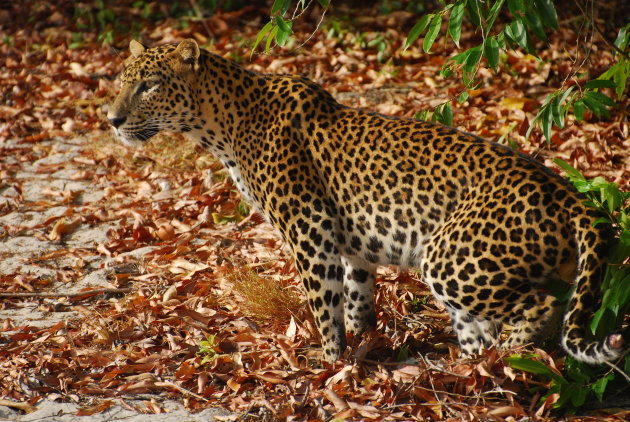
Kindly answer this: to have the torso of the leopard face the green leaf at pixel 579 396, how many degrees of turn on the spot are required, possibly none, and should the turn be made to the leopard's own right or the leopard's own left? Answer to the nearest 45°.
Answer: approximately 135° to the leopard's own left

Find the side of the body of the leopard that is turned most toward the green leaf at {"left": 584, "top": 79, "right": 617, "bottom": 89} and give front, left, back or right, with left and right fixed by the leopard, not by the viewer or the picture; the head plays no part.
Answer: back

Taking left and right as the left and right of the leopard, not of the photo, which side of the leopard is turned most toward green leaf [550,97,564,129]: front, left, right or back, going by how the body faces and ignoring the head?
back

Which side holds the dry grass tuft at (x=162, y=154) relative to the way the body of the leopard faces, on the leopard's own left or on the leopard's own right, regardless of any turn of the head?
on the leopard's own right

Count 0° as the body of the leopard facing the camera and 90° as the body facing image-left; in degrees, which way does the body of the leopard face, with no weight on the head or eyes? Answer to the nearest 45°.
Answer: approximately 90°

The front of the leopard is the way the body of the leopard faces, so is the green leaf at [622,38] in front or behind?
behind
